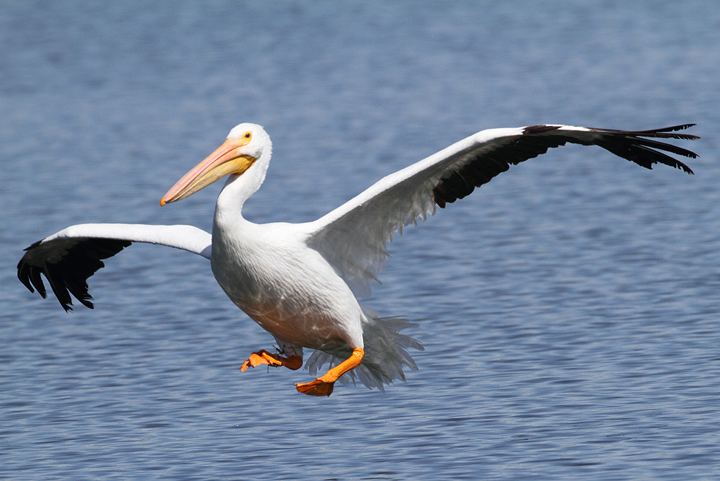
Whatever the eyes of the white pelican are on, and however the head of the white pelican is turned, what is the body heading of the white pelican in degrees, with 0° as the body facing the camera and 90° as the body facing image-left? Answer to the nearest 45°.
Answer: approximately 45°
